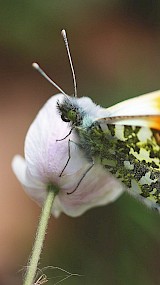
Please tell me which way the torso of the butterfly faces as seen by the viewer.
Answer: to the viewer's left
